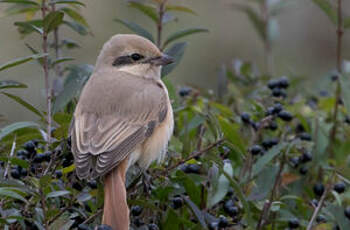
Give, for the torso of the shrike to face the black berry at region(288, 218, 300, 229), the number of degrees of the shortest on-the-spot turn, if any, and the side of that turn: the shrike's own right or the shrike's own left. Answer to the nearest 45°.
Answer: approximately 90° to the shrike's own right

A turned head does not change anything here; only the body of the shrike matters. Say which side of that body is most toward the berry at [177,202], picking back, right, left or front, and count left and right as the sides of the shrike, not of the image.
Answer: right

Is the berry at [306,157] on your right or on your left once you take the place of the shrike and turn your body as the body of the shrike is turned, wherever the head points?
on your right

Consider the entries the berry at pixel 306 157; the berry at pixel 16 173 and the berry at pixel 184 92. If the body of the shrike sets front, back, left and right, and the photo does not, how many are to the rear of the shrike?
1

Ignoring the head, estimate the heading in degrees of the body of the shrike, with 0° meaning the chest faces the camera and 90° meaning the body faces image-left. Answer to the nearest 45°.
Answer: approximately 225°

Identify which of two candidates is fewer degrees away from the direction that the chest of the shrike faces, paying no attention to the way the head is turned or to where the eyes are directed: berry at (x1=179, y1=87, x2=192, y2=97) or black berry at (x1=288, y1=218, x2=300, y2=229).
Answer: the berry

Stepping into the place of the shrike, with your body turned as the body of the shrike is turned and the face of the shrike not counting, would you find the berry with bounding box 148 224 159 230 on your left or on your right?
on your right

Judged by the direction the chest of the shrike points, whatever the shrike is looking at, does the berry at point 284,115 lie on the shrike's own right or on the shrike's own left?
on the shrike's own right

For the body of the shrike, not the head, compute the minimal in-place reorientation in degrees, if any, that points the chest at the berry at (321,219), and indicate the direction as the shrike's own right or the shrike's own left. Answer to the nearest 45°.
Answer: approximately 90° to the shrike's own right

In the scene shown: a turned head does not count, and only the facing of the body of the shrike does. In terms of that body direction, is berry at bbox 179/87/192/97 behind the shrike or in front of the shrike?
in front

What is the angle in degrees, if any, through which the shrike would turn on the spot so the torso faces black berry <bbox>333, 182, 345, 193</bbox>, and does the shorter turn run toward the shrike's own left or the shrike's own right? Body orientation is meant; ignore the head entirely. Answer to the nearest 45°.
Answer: approximately 45° to the shrike's own right

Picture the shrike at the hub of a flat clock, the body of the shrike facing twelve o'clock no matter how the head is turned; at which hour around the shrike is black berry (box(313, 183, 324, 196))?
The black berry is roughly at 2 o'clock from the shrike.

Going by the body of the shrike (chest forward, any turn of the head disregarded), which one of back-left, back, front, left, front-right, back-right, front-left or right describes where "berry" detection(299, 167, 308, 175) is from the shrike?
front-right

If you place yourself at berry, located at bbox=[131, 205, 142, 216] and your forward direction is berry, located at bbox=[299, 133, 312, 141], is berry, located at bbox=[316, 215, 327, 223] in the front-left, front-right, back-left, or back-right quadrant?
front-right
